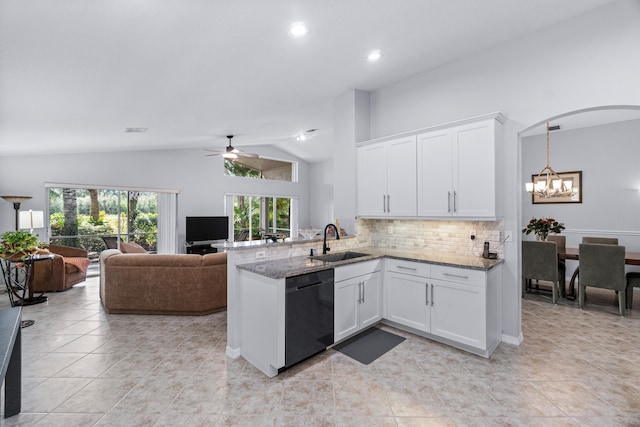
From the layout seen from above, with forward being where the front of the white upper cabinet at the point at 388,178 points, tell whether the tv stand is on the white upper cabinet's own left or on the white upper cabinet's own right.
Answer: on the white upper cabinet's own right

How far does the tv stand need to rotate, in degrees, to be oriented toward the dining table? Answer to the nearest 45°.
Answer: approximately 45° to its left

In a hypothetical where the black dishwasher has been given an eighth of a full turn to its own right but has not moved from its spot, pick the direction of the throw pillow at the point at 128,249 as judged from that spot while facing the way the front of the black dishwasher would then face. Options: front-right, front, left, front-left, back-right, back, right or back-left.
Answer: back-right

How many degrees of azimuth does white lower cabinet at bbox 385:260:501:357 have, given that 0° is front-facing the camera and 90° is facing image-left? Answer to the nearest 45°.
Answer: approximately 45°

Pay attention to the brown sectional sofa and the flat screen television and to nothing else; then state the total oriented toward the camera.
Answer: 1

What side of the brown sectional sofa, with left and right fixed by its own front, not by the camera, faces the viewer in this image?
back

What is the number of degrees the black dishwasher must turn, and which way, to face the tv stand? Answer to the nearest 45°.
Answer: approximately 180°

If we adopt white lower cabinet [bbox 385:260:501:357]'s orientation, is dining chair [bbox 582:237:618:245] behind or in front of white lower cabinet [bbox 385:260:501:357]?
behind

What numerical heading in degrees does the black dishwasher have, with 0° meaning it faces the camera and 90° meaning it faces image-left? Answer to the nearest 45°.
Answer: approximately 315°
